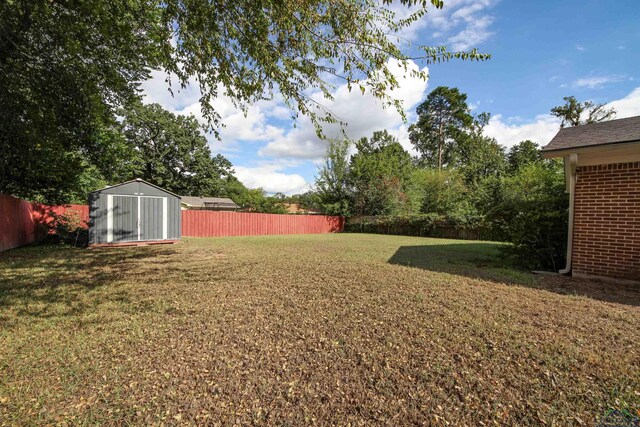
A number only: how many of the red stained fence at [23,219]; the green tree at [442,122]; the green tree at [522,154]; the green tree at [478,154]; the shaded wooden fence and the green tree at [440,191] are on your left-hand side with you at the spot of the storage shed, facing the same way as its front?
5

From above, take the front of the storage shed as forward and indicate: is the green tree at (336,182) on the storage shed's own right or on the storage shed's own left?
on the storage shed's own left

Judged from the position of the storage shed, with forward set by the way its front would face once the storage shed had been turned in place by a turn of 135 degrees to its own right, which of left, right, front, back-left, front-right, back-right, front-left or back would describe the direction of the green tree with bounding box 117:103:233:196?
front-right

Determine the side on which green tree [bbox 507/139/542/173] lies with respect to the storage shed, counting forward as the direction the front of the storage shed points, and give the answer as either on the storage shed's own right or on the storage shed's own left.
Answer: on the storage shed's own left

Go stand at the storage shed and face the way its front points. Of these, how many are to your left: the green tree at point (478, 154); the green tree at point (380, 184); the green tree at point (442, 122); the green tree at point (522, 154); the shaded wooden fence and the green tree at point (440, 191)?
6

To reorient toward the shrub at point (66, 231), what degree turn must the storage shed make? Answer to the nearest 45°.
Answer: approximately 135° to its right

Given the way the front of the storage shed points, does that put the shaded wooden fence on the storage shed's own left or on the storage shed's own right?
on the storage shed's own left

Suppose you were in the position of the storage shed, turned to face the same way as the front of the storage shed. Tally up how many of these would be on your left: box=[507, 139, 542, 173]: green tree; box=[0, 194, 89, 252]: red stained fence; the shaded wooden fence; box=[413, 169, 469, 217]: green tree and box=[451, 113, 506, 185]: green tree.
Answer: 4

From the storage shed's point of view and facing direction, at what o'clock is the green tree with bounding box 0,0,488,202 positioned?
The green tree is roughly at 12 o'clock from the storage shed.

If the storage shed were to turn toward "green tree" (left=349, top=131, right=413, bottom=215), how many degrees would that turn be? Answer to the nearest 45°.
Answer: approximately 90° to its left

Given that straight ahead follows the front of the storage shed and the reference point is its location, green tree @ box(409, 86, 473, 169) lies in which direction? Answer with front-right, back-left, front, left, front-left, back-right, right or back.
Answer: left

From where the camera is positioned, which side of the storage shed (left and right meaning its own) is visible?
front

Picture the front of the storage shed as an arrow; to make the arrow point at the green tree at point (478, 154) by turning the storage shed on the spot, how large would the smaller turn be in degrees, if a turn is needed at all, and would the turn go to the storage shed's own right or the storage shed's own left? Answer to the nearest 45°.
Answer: approximately 90° to the storage shed's own left

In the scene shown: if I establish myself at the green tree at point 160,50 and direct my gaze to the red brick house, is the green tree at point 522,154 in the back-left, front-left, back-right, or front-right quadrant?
front-left

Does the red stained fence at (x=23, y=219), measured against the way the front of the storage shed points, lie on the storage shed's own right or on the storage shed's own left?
on the storage shed's own right

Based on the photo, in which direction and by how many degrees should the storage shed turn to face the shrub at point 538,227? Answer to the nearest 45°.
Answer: approximately 45° to its left
